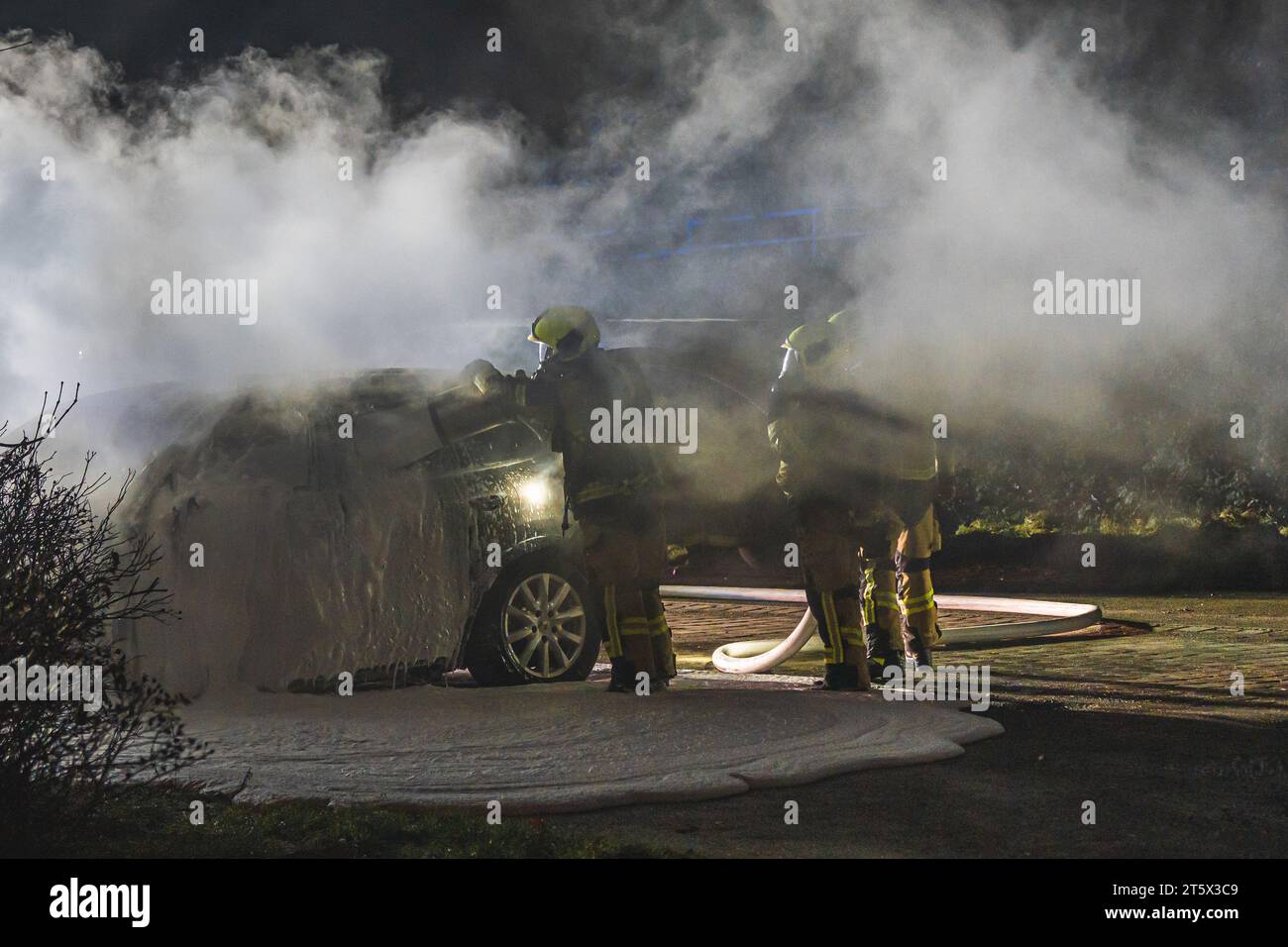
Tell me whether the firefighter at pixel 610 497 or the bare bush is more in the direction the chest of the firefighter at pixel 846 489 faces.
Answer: the firefighter

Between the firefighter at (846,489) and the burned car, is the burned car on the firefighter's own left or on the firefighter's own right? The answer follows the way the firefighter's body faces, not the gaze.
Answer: on the firefighter's own left

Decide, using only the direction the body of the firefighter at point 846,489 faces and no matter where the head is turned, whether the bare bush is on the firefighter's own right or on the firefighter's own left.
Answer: on the firefighter's own left

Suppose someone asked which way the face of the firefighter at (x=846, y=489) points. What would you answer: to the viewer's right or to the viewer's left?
to the viewer's left

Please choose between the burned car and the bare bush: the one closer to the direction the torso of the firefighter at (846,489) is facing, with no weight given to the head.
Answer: the burned car

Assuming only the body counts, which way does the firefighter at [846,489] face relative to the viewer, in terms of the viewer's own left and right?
facing away from the viewer and to the left of the viewer

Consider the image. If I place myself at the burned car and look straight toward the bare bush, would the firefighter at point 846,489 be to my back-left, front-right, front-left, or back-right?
back-left
